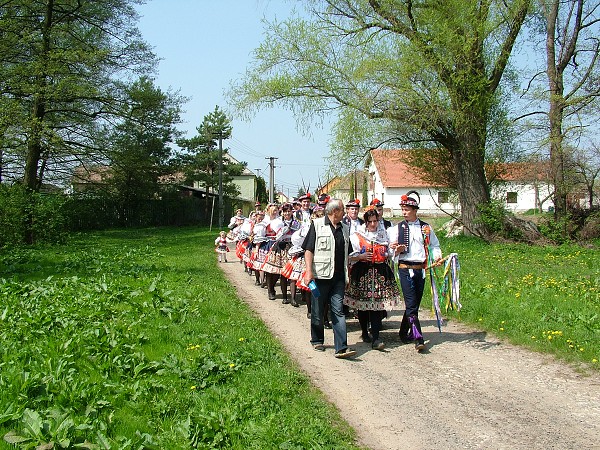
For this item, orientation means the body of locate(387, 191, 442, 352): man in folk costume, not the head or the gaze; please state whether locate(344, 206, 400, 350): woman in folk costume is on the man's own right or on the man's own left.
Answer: on the man's own right

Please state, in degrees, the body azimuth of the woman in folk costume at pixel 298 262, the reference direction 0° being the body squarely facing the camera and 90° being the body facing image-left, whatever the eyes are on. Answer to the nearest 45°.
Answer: approximately 315°

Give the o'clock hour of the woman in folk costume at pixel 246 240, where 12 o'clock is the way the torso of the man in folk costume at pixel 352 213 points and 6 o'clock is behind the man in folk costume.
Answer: The woman in folk costume is roughly at 5 o'clock from the man in folk costume.

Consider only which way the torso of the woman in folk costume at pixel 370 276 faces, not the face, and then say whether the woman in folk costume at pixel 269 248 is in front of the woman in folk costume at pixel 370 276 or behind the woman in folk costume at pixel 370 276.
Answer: behind

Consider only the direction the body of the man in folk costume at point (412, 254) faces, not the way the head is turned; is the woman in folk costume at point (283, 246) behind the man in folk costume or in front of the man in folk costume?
behind

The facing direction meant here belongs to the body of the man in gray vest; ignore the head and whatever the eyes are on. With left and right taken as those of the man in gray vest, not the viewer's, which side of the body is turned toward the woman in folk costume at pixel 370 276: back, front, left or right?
left

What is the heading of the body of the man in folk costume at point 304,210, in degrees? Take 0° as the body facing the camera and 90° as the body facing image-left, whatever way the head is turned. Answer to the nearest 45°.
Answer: approximately 315°

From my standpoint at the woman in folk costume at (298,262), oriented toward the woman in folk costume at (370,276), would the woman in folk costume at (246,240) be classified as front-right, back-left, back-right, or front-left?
back-left
